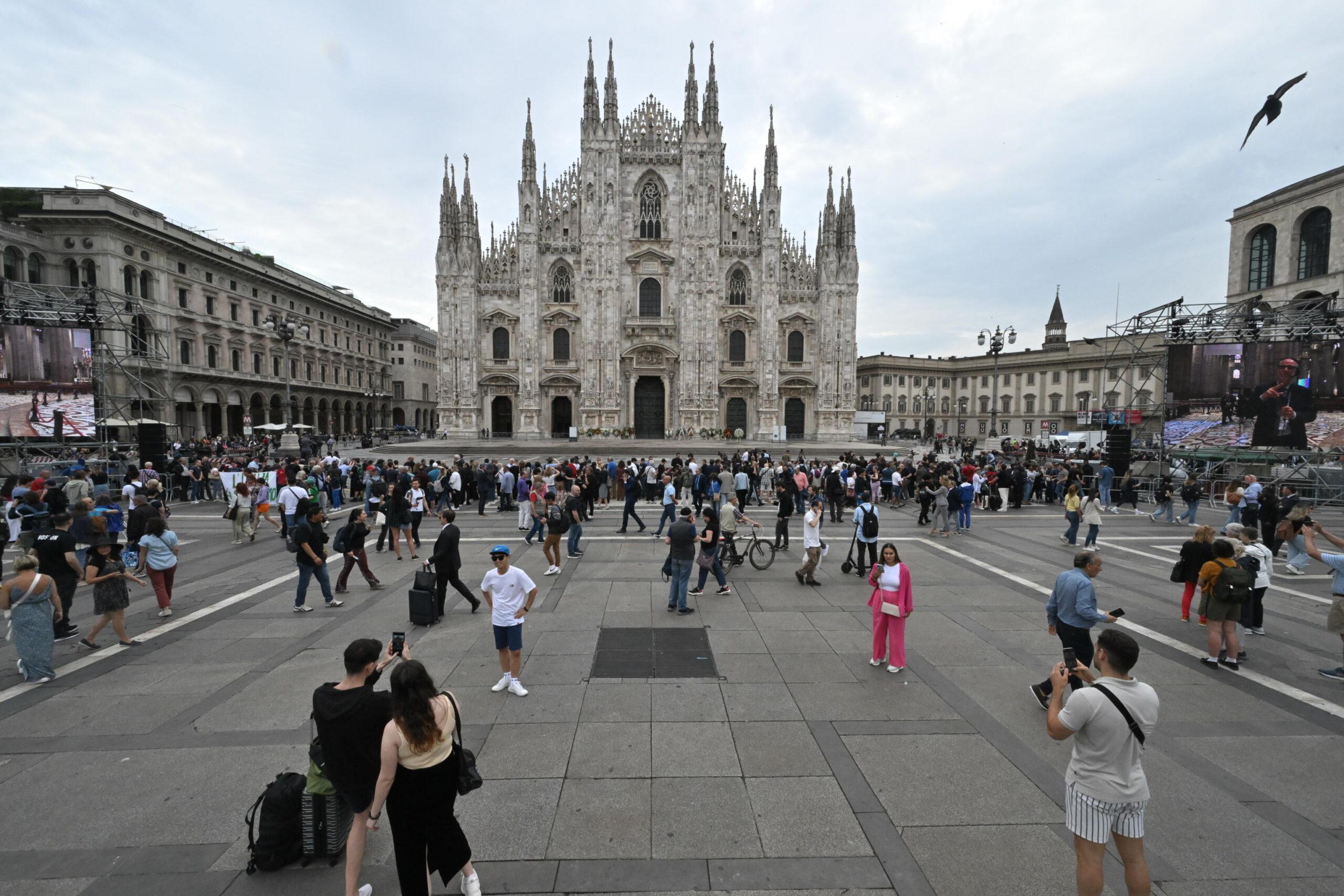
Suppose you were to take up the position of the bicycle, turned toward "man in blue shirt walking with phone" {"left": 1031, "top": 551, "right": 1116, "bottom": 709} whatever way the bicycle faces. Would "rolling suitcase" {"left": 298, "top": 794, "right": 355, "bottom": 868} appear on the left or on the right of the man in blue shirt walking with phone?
right

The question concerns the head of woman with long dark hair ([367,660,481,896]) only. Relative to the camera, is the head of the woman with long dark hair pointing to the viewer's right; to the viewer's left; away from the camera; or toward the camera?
away from the camera

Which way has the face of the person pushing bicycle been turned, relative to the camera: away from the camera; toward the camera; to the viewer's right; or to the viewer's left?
to the viewer's right

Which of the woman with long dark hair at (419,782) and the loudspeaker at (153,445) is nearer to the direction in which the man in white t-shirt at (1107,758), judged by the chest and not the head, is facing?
the loudspeaker

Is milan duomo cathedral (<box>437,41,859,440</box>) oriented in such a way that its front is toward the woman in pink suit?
yes

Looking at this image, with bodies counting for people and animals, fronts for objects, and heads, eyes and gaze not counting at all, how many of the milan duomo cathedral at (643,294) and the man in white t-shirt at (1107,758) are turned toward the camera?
1

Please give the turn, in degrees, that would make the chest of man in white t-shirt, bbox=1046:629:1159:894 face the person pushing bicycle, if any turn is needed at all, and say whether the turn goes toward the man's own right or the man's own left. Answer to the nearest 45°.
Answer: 0° — they already face them

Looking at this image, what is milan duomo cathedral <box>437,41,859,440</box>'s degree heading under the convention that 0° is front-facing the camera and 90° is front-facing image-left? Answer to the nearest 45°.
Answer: approximately 0°

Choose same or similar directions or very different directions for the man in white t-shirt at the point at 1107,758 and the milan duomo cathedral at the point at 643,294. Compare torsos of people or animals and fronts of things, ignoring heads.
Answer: very different directions

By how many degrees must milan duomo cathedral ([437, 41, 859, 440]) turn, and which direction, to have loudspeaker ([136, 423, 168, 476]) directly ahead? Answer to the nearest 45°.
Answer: approximately 45° to its right

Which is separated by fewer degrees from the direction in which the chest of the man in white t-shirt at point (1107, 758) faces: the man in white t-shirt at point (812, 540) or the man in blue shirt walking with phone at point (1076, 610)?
the man in white t-shirt

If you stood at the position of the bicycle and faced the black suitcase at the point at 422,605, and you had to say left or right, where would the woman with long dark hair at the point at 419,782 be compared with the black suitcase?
left

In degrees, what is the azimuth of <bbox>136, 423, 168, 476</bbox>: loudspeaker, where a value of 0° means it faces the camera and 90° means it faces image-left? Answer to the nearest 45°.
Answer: approximately 315°
